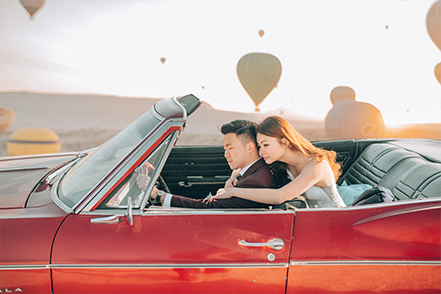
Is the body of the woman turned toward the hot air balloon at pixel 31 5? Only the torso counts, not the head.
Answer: no

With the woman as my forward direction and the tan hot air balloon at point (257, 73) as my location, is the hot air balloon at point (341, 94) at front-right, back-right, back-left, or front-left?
back-left

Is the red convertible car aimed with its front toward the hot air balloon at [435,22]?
no

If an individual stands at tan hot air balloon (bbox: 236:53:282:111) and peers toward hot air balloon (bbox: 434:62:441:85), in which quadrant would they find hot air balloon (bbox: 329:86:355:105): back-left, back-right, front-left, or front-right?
front-left

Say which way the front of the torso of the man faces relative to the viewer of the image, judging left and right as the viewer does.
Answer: facing to the left of the viewer

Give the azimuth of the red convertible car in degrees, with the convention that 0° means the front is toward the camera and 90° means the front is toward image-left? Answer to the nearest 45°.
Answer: approximately 90°

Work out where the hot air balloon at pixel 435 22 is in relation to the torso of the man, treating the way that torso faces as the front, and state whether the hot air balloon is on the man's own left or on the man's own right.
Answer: on the man's own right

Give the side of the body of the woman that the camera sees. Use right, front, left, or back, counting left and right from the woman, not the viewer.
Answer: left

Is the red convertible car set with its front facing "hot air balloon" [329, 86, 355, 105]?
no

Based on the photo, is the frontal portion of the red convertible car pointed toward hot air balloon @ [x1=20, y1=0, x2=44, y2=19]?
no

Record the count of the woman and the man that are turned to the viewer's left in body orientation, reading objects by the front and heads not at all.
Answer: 2

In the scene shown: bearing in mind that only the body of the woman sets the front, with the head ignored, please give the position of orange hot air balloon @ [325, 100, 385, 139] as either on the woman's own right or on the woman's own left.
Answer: on the woman's own right
